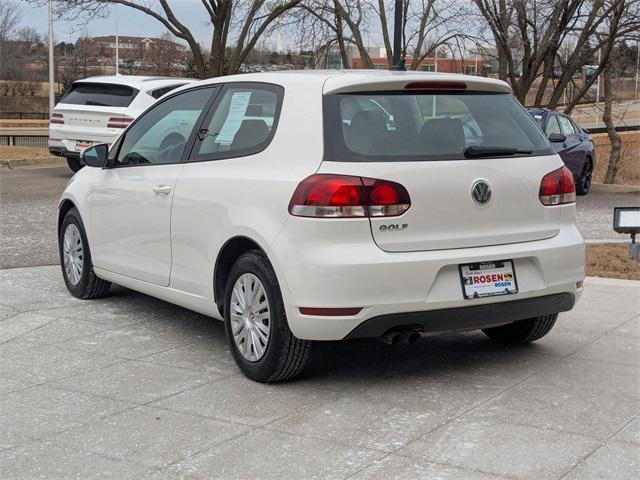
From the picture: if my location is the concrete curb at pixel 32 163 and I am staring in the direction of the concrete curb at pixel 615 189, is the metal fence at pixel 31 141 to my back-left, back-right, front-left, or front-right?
back-left

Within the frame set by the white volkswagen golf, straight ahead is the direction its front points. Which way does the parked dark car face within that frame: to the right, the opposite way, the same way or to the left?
to the left

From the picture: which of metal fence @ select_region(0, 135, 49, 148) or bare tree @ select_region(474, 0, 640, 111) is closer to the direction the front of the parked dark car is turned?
the metal fence

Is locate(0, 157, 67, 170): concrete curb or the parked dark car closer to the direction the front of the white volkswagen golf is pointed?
the concrete curb

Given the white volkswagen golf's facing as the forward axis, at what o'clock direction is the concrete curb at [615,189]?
The concrete curb is roughly at 2 o'clock from the white volkswagen golf.

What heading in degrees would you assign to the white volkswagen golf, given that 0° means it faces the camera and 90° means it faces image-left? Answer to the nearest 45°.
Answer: approximately 135°
